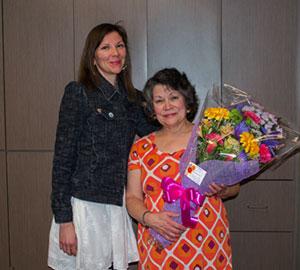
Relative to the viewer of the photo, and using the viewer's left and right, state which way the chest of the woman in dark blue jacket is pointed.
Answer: facing the viewer and to the right of the viewer
